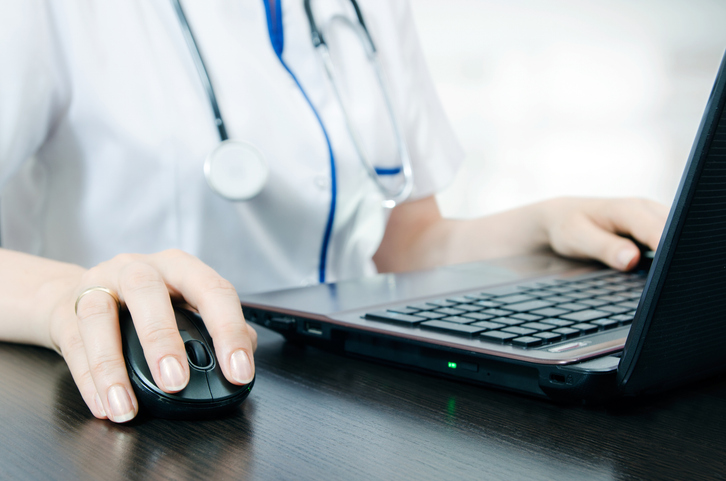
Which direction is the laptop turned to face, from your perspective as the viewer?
facing away from the viewer and to the left of the viewer
